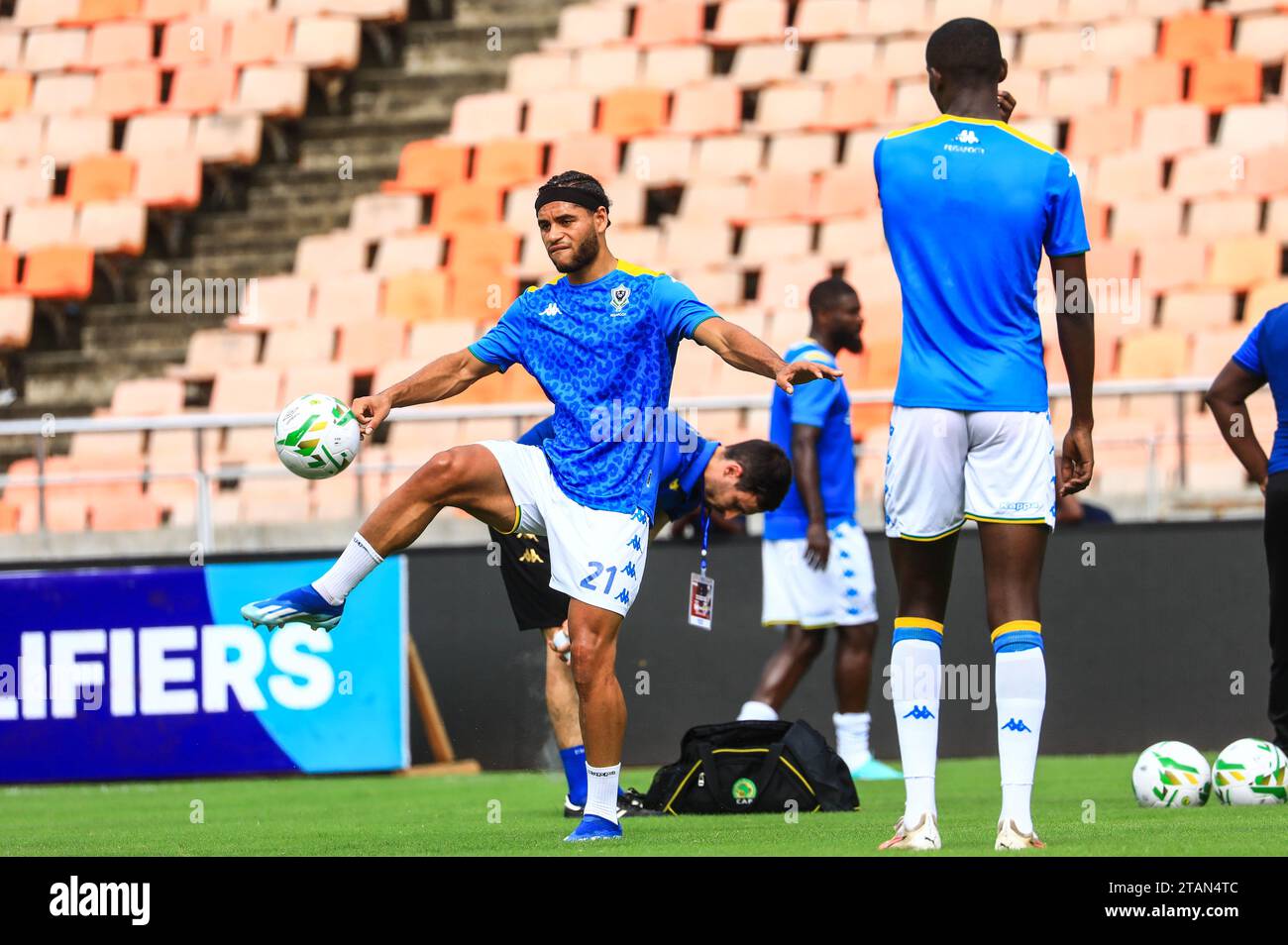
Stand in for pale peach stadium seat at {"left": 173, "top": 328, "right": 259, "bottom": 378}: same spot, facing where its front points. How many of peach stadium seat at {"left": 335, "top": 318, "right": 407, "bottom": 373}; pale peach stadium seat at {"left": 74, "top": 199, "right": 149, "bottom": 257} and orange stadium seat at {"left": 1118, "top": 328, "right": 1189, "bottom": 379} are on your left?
2

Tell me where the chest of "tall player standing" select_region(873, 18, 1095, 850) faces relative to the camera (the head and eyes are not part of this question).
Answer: away from the camera

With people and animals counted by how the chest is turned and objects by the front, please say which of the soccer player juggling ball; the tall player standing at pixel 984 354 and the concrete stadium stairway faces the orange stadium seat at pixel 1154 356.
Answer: the tall player standing

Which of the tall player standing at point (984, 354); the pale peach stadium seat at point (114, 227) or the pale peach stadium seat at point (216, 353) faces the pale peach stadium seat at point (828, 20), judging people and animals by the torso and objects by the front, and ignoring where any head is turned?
the tall player standing

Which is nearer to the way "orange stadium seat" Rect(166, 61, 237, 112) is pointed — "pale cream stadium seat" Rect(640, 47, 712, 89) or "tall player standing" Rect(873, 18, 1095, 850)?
the tall player standing

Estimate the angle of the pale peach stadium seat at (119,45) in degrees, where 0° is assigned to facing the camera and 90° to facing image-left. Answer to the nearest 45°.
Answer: approximately 45°

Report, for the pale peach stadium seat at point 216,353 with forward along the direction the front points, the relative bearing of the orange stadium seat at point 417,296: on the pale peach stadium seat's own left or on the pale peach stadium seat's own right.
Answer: on the pale peach stadium seat's own left

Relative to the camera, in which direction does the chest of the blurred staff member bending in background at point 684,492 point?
to the viewer's right

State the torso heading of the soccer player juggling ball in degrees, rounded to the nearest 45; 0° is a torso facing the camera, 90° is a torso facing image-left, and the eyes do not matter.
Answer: approximately 45°

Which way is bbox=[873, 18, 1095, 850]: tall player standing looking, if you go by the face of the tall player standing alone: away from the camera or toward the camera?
away from the camera
